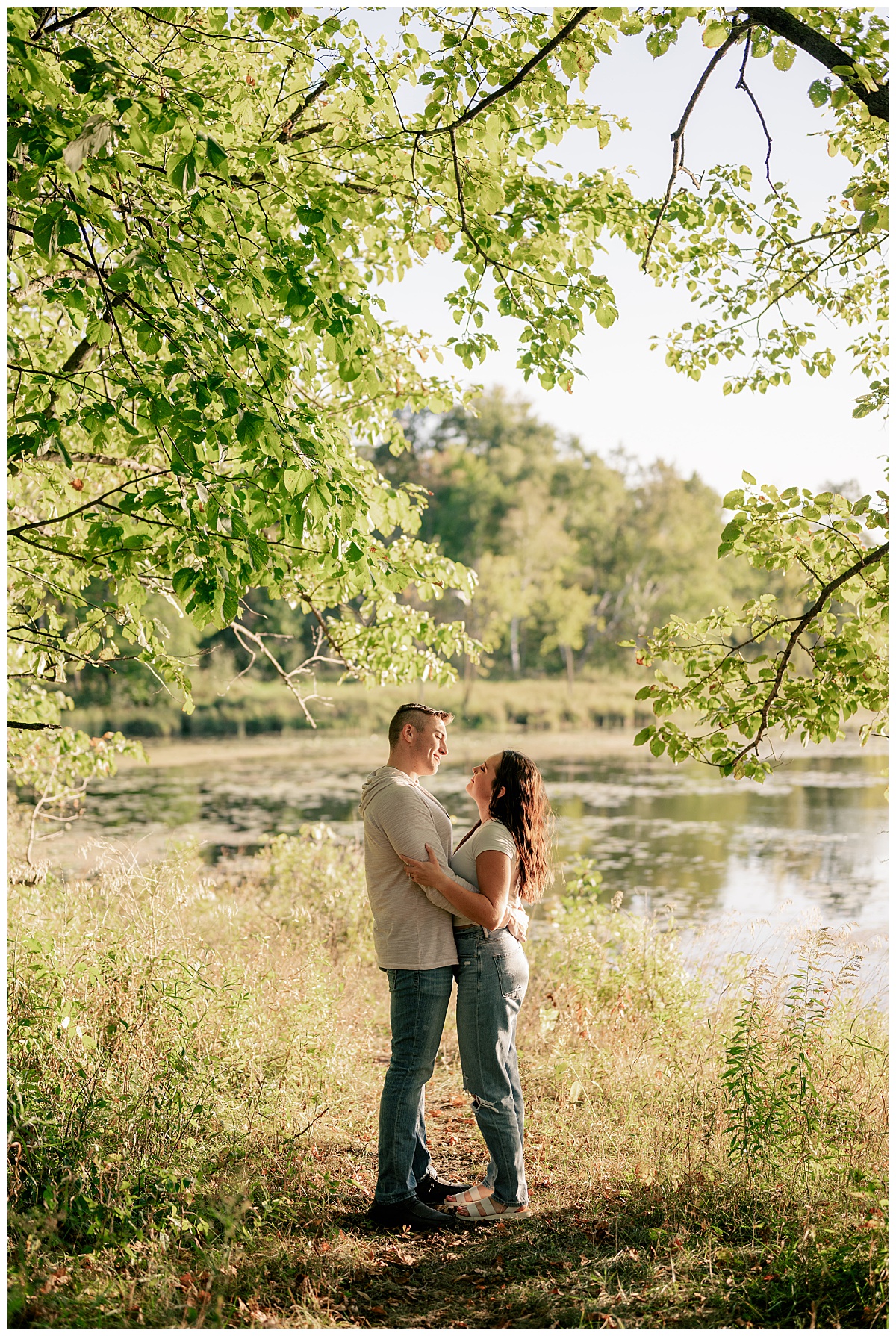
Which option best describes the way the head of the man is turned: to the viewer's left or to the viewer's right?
to the viewer's right

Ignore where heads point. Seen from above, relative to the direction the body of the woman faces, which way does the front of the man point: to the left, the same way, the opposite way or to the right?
the opposite way

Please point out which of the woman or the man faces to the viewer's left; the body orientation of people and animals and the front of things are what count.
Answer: the woman

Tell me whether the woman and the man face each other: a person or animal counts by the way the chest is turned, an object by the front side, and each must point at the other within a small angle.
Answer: yes

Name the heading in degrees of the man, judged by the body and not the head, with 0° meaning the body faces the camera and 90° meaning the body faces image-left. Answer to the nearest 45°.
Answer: approximately 270°

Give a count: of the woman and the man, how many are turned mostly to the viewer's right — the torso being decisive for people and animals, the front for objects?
1

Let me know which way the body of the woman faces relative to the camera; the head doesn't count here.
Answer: to the viewer's left

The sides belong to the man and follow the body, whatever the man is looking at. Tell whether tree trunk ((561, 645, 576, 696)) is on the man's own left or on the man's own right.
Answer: on the man's own left

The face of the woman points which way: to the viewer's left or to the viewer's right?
to the viewer's left

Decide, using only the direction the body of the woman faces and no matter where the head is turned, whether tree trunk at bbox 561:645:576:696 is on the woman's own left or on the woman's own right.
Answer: on the woman's own right
